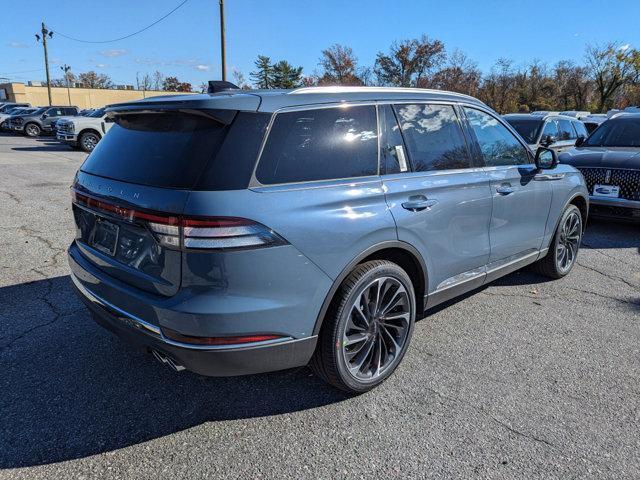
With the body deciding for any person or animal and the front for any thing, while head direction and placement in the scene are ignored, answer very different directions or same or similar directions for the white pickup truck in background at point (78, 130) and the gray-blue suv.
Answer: very different directions

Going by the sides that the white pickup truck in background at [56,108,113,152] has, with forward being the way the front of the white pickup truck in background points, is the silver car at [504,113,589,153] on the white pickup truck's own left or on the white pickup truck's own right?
on the white pickup truck's own left

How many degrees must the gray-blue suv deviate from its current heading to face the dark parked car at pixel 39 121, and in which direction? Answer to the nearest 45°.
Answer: approximately 90° to its left

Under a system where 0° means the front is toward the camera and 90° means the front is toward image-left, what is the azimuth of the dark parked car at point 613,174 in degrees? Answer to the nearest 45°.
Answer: approximately 45°

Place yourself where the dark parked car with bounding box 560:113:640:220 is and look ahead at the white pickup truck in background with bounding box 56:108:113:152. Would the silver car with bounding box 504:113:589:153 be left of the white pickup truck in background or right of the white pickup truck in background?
right

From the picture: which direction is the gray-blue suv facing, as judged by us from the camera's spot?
facing away from the viewer and to the right of the viewer

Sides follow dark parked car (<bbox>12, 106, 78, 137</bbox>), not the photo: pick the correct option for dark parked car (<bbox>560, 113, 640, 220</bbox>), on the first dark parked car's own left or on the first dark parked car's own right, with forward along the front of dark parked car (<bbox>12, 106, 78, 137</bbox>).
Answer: on the first dark parked car's own left

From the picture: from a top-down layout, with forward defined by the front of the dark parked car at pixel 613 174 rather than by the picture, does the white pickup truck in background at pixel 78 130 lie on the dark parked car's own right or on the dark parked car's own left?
on the dark parked car's own right

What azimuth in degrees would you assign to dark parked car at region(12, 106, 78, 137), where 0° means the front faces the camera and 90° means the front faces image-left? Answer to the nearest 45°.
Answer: approximately 45°

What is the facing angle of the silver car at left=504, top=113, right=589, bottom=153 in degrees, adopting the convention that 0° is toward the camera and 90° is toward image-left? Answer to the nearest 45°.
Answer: approximately 45°

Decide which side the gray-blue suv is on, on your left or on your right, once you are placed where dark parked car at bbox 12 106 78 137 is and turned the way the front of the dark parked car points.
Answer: on your left

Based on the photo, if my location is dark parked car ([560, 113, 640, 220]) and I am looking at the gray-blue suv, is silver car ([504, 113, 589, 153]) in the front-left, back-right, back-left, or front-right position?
back-right
